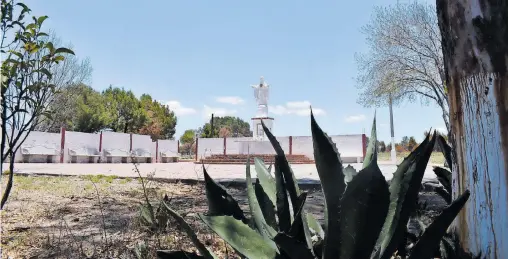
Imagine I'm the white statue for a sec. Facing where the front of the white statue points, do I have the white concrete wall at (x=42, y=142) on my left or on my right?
on my right

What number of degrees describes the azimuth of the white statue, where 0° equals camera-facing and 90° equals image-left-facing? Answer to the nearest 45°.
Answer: approximately 0°

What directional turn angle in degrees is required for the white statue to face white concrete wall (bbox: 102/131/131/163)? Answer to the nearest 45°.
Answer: approximately 90° to its right

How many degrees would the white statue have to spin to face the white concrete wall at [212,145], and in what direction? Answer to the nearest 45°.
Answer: approximately 135° to its right

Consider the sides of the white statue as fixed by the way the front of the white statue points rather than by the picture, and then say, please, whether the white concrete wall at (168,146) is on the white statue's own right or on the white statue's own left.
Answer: on the white statue's own right

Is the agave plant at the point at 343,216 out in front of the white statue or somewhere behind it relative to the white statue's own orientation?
in front
